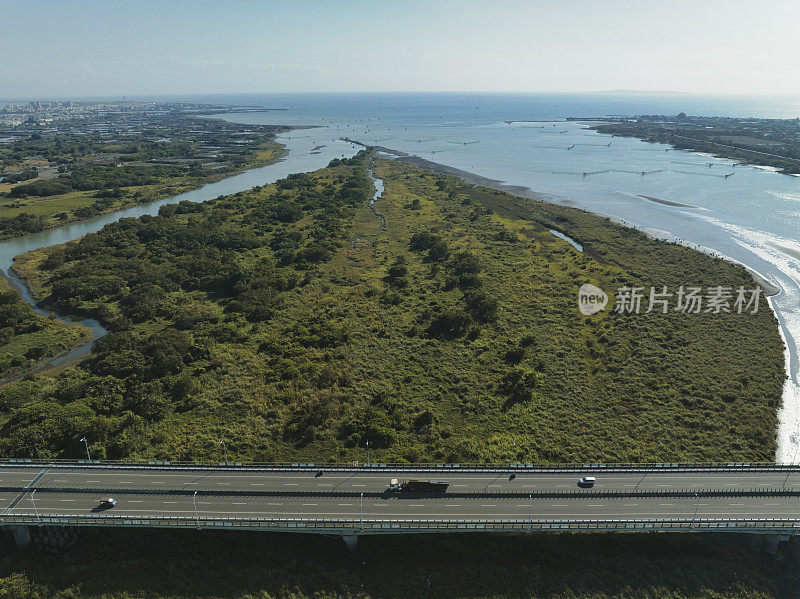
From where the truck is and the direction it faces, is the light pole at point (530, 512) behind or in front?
behind

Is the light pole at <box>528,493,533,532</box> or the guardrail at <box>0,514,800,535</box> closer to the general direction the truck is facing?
the guardrail

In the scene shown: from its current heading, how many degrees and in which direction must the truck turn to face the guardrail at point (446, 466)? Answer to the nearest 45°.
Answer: approximately 135° to its right

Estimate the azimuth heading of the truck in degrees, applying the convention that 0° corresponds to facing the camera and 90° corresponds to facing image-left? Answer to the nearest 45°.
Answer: approximately 90°
